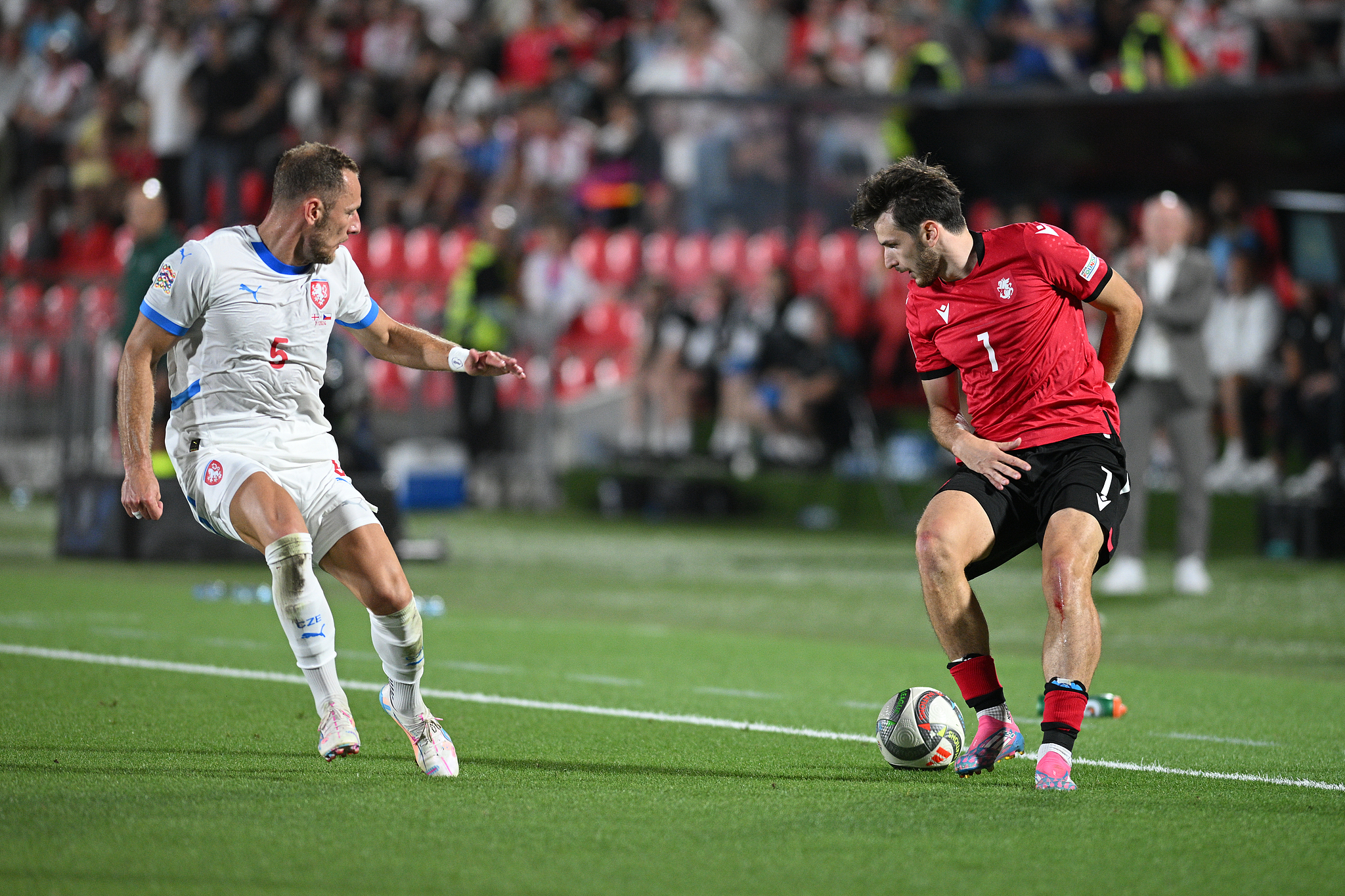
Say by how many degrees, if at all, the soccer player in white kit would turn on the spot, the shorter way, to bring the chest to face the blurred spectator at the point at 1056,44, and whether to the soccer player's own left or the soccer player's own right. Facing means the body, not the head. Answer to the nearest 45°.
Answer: approximately 90° to the soccer player's own left

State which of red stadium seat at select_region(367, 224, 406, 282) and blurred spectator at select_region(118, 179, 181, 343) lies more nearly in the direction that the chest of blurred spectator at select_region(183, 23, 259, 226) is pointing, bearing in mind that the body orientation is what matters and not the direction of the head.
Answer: the blurred spectator

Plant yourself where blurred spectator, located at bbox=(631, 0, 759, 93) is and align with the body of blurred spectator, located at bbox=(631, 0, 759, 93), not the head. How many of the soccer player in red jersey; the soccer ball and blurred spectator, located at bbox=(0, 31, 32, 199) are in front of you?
2

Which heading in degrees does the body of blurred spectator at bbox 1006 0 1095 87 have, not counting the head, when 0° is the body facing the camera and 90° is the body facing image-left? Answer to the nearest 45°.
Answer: approximately 0°

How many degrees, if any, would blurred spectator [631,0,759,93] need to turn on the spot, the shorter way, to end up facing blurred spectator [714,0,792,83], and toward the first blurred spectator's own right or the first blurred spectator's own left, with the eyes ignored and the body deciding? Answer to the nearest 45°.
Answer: approximately 135° to the first blurred spectator's own left

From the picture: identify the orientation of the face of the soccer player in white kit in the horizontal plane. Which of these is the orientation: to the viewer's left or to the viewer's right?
to the viewer's right

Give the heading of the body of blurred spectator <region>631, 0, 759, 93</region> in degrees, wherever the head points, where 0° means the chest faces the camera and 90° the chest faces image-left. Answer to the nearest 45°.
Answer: approximately 0°

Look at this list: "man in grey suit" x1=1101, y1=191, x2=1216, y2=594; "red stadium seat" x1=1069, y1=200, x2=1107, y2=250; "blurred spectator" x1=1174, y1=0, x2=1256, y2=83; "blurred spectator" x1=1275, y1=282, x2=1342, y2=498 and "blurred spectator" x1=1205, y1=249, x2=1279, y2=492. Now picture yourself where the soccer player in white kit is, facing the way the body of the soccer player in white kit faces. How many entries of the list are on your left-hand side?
5

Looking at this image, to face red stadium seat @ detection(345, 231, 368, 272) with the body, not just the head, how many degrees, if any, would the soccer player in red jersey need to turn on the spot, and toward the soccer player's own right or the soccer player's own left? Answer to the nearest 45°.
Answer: approximately 90° to the soccer player's own right

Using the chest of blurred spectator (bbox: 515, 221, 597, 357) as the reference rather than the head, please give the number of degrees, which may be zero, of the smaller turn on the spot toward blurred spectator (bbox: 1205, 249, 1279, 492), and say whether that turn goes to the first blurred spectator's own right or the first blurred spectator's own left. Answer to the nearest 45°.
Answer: approximately 45° to the first blurred spectator's own left

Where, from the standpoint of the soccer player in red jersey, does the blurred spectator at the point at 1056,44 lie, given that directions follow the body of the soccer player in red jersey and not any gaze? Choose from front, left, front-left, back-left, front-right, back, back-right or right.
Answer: back-right
